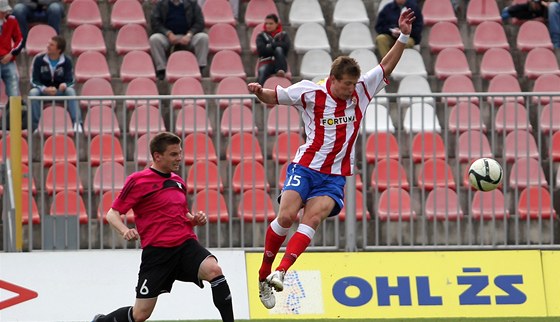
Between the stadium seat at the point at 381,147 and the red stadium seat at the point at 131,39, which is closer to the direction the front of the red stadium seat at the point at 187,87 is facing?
the stadium seat

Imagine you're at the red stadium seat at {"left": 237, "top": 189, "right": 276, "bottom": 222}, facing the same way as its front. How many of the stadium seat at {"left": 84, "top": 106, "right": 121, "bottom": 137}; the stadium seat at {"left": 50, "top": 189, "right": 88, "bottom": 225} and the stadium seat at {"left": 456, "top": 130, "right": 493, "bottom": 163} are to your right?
2

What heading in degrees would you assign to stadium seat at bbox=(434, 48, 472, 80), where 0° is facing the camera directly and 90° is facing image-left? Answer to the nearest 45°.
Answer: approximately 0°

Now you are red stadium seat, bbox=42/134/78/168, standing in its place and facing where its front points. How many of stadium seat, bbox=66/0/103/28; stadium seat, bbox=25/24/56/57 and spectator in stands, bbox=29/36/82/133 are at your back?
3

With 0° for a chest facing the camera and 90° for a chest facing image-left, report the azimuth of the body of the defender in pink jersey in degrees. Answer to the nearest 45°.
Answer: approximately 315°
